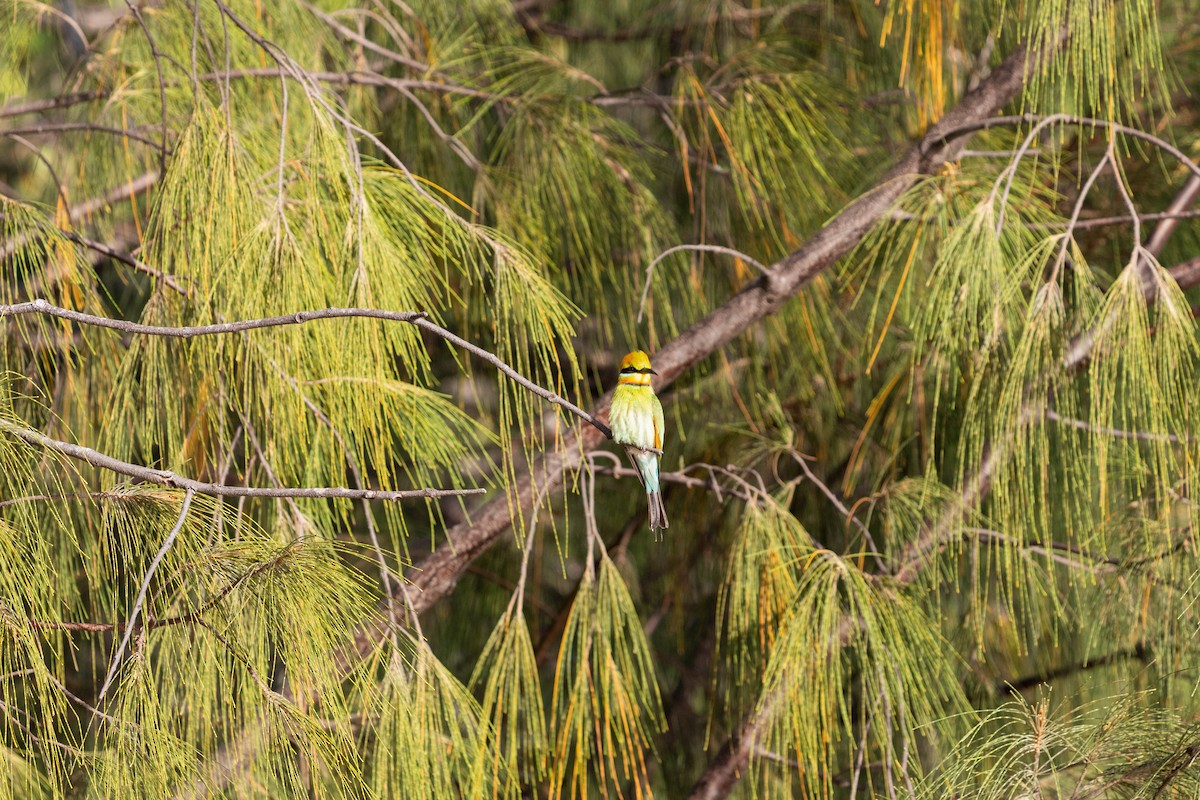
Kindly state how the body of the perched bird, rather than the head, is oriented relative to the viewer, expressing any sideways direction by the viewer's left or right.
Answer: facing the viewer

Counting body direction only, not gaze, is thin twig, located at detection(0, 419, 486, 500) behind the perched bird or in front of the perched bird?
in front
